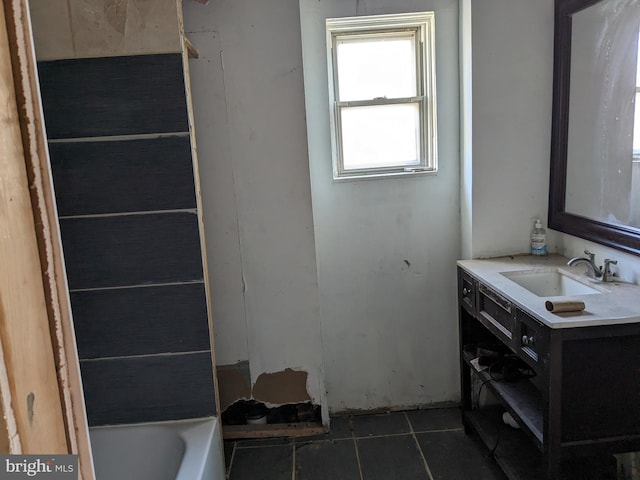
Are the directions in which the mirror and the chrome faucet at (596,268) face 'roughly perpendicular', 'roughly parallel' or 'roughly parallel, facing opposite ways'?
roughly parallel

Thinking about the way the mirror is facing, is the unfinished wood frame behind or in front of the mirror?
in front

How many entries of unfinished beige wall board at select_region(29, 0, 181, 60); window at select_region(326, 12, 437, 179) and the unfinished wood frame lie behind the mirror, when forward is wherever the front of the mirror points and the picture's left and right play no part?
0

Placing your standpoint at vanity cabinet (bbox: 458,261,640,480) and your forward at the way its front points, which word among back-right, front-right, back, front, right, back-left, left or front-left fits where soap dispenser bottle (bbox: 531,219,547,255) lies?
back-right

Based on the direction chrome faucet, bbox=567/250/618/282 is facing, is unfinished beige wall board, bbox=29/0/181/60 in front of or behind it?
in front

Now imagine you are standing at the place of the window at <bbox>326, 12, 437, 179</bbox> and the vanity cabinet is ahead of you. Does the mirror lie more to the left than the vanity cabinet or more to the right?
left

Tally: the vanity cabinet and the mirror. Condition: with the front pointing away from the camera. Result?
0

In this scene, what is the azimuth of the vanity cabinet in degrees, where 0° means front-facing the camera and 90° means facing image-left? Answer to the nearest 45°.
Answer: approximately 45°

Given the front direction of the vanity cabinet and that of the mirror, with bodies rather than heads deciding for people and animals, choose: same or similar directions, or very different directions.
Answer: same or similar directions

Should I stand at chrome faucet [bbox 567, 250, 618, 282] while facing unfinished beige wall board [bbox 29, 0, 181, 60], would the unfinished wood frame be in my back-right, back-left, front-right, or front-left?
front-left

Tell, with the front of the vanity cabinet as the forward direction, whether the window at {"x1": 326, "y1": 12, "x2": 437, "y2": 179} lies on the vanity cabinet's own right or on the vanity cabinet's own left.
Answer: on the vanity cabinet's own right

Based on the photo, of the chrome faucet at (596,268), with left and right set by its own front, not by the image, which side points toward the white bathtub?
front

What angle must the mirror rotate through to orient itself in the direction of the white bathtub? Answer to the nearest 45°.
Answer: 0° — it already faces it

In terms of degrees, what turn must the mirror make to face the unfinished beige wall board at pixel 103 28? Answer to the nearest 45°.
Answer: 0° — it already faces it

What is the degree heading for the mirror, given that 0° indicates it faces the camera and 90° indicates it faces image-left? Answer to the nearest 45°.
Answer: approximately 45°

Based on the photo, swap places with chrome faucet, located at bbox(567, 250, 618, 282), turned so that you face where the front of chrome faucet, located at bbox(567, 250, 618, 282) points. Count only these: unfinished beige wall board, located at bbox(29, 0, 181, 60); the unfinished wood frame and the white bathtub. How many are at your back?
0
